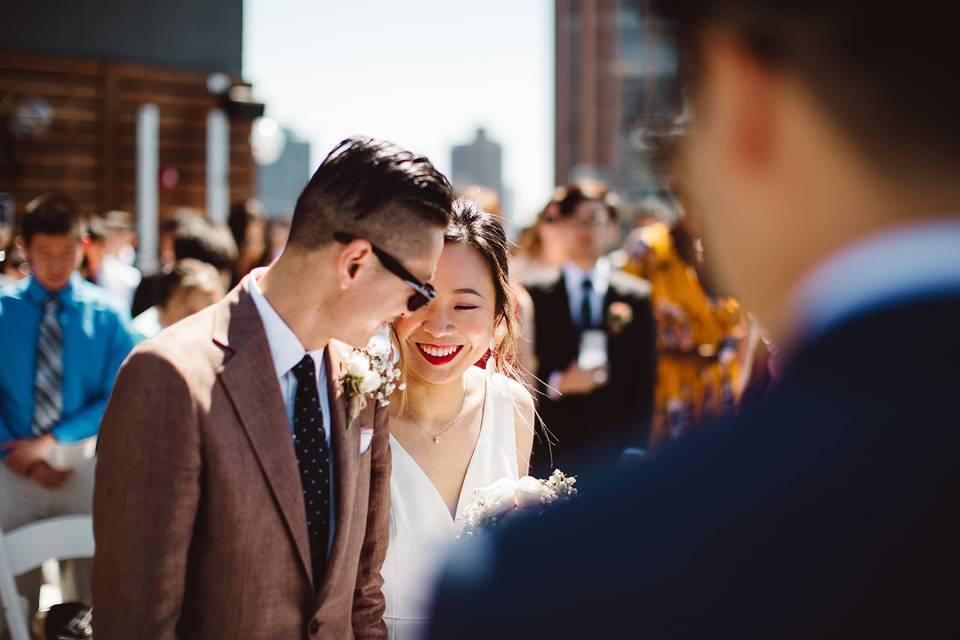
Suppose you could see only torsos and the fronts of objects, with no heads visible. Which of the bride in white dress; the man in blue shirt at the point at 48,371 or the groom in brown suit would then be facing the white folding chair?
the man in blue shirt

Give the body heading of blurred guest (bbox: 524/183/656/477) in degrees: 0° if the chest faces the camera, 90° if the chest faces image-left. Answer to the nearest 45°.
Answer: approximately 0°

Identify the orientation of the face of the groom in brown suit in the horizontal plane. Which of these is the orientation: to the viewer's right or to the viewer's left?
to the viewer's right

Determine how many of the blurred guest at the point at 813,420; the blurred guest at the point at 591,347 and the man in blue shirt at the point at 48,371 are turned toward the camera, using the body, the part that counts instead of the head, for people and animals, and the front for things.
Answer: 2

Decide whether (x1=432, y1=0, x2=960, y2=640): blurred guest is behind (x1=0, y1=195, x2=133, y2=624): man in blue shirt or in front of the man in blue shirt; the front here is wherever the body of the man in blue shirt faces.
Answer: in front

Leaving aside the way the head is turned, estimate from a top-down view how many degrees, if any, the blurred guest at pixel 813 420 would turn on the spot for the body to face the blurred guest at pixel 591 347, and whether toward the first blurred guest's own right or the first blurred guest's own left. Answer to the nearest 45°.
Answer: approximately 45° to the first blurred guest's own right

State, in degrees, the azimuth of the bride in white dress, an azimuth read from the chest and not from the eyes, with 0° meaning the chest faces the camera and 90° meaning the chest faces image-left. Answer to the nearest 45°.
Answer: approximately 0°

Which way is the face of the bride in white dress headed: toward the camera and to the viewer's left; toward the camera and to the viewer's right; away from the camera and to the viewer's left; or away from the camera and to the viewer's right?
toward the camera and to the viewer's left

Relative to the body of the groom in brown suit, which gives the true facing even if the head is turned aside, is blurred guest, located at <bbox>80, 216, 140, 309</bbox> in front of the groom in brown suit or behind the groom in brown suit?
behind
